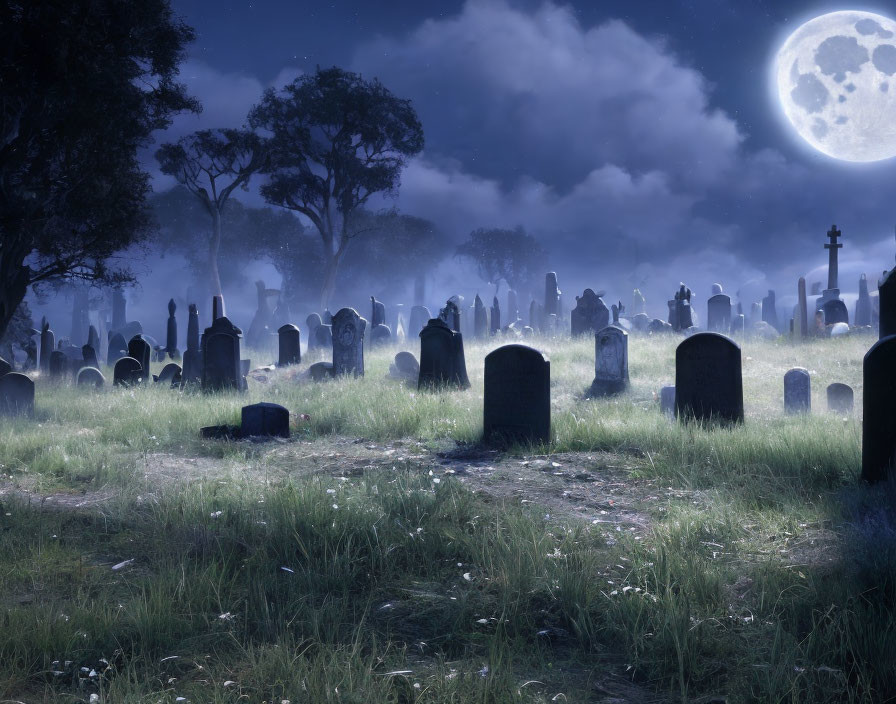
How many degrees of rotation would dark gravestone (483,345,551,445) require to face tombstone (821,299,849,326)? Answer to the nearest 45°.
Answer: approximately 135° to its left

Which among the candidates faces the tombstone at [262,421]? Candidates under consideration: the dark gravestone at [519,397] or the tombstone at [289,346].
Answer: the tombstone at [289,346]

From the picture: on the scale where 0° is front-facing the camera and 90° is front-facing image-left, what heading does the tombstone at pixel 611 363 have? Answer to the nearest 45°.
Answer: approximately 0°

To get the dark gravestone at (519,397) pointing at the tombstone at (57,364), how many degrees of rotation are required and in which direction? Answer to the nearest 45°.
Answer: approximately 135° to its right

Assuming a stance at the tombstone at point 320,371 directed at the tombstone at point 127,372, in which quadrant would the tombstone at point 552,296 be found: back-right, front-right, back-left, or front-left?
back-right

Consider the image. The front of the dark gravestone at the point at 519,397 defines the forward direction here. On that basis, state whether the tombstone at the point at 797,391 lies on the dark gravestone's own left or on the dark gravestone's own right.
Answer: on the dark gravestone's own left

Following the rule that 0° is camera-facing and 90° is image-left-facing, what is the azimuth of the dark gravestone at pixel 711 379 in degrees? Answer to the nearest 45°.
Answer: approximately 0°
